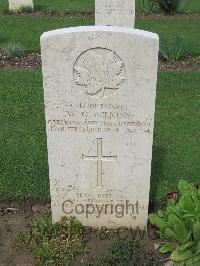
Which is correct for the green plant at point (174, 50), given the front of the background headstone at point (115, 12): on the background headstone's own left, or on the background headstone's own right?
on the background headstone's own left

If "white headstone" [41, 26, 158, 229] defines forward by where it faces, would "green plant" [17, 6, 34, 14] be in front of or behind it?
behind

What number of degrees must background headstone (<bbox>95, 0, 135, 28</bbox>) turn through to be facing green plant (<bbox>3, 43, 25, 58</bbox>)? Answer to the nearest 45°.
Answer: approximately 90° to its right

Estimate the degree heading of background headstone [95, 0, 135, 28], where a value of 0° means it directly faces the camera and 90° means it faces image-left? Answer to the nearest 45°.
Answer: approximately 0°

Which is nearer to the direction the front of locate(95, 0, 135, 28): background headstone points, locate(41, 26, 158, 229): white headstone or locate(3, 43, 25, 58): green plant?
the white headstone

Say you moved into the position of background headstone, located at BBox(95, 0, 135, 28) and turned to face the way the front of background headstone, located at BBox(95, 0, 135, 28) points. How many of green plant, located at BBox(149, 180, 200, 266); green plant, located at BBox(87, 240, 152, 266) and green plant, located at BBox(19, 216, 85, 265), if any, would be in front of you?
3

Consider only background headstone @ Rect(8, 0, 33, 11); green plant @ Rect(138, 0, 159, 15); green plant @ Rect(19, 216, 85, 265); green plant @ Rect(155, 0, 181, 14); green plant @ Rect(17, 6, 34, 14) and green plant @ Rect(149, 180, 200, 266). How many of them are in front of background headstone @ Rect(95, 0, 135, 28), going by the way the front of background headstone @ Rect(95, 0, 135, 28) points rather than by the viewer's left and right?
2

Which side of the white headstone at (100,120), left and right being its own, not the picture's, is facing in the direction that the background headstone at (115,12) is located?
back

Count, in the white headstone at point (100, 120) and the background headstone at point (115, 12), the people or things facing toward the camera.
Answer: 2

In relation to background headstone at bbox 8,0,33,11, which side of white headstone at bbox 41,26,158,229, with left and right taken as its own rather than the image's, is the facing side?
back

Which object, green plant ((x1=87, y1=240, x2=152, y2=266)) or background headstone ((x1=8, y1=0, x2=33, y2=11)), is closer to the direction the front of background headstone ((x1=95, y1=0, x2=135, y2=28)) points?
the green plant
